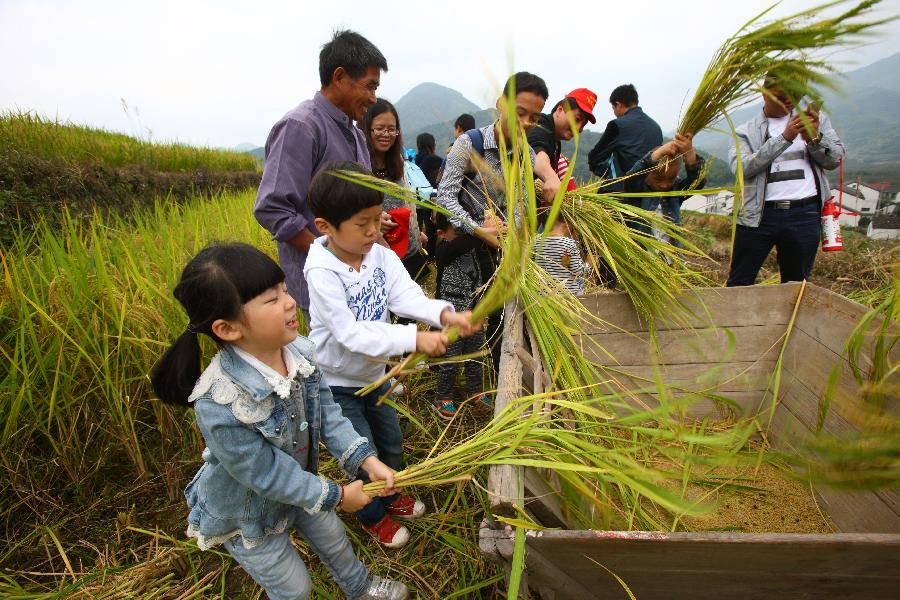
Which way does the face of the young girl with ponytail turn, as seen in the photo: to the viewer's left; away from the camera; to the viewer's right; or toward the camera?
to the viewer's right

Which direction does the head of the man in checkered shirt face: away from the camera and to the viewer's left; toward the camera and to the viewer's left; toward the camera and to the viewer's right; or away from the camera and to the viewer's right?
toward the camera and to the viewer's right

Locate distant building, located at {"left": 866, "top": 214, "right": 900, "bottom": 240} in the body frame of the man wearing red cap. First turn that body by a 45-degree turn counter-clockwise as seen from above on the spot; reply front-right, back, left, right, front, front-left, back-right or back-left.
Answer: front-left

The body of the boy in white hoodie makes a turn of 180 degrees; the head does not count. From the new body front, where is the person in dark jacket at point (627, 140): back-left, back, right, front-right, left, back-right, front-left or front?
right

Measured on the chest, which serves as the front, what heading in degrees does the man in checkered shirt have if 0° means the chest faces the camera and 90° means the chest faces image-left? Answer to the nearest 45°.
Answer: approximately 315°

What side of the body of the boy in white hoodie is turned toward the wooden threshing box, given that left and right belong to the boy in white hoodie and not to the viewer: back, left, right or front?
front

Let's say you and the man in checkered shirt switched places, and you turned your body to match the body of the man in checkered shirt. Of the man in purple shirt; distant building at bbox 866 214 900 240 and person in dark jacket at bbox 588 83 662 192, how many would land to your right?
1

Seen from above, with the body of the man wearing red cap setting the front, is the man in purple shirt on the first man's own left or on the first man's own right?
on the first man's own right
